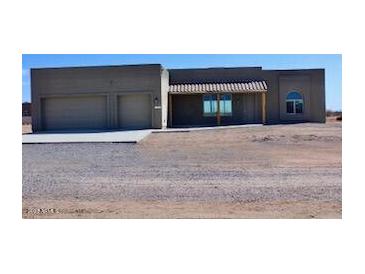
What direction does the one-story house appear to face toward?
toward the camera
